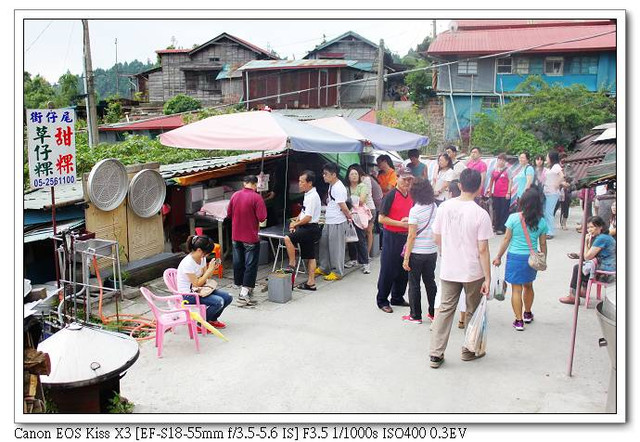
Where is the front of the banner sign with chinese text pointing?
toward the camera

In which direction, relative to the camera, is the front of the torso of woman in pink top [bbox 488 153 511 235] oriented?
toward the camera

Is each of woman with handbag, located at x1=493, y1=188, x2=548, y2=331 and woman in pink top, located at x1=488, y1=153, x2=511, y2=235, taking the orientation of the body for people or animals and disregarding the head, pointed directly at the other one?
yes

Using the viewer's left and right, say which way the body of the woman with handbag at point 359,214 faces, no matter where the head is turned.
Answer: facing the viewer and to the left of the viewer

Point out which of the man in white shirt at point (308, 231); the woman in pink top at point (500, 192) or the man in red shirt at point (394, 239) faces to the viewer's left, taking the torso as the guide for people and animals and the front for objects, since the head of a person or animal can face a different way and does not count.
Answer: the man in white shirt

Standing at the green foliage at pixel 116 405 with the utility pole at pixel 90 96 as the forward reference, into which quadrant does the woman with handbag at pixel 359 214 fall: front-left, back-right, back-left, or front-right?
front-right

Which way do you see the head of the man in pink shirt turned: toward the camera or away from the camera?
away from the camera

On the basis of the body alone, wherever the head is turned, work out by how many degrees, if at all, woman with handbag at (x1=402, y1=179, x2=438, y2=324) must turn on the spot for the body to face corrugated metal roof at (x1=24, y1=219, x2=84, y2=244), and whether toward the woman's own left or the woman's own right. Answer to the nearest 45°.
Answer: approximately 45° to the woman's own left

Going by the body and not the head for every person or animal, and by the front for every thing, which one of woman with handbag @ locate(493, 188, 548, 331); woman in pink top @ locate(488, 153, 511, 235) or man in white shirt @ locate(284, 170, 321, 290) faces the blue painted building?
the woman with handbag

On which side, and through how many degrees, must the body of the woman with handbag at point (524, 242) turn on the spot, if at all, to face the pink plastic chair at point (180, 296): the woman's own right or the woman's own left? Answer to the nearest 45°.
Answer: approximately 90° to the woman's own left

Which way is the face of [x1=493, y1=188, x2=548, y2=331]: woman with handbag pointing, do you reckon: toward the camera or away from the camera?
away from the camera

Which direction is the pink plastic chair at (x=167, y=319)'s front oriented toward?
to the viewer's right

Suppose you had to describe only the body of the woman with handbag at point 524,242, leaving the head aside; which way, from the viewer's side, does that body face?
away from the camera

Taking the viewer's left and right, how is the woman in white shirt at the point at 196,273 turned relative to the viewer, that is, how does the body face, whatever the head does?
facing to the right of the viewer

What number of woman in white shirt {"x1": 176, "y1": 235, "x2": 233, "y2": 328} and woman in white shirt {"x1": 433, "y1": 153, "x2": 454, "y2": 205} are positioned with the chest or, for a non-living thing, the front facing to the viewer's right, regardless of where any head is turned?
1

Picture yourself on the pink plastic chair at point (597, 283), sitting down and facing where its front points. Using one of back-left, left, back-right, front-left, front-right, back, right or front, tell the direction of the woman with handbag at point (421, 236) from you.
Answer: front-left
